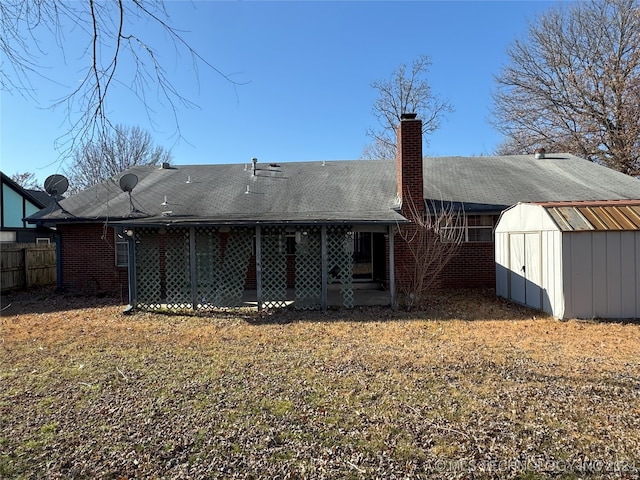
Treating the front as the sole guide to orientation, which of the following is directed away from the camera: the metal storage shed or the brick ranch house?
the brick ranch house

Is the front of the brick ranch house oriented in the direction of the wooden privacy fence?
no

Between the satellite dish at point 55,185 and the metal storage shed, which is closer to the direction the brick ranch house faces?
the satellite dish

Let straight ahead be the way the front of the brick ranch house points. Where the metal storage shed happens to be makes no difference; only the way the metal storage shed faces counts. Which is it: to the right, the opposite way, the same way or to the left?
to the left

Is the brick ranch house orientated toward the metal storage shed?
no

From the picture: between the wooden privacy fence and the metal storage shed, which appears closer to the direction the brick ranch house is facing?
the wooden privacy fence

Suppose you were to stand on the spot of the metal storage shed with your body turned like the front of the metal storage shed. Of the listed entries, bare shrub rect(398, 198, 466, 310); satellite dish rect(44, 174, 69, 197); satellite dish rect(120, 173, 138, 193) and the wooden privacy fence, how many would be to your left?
0

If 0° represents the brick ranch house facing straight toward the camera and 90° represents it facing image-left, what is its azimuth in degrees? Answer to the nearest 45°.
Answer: approximately 180°

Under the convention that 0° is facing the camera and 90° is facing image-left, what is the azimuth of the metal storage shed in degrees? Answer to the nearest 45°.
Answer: approximately 45°
